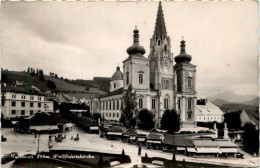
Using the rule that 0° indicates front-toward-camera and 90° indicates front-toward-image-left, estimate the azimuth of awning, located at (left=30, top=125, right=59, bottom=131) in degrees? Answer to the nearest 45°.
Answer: approximately 0°

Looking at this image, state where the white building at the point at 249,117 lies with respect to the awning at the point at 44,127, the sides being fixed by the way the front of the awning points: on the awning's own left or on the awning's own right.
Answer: on the awning's own left

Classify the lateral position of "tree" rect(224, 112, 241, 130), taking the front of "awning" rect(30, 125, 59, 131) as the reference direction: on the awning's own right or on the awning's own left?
on the awning's own left

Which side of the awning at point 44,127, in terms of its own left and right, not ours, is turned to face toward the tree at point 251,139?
left

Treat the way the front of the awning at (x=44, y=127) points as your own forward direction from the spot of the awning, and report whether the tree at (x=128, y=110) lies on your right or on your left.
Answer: on your left
